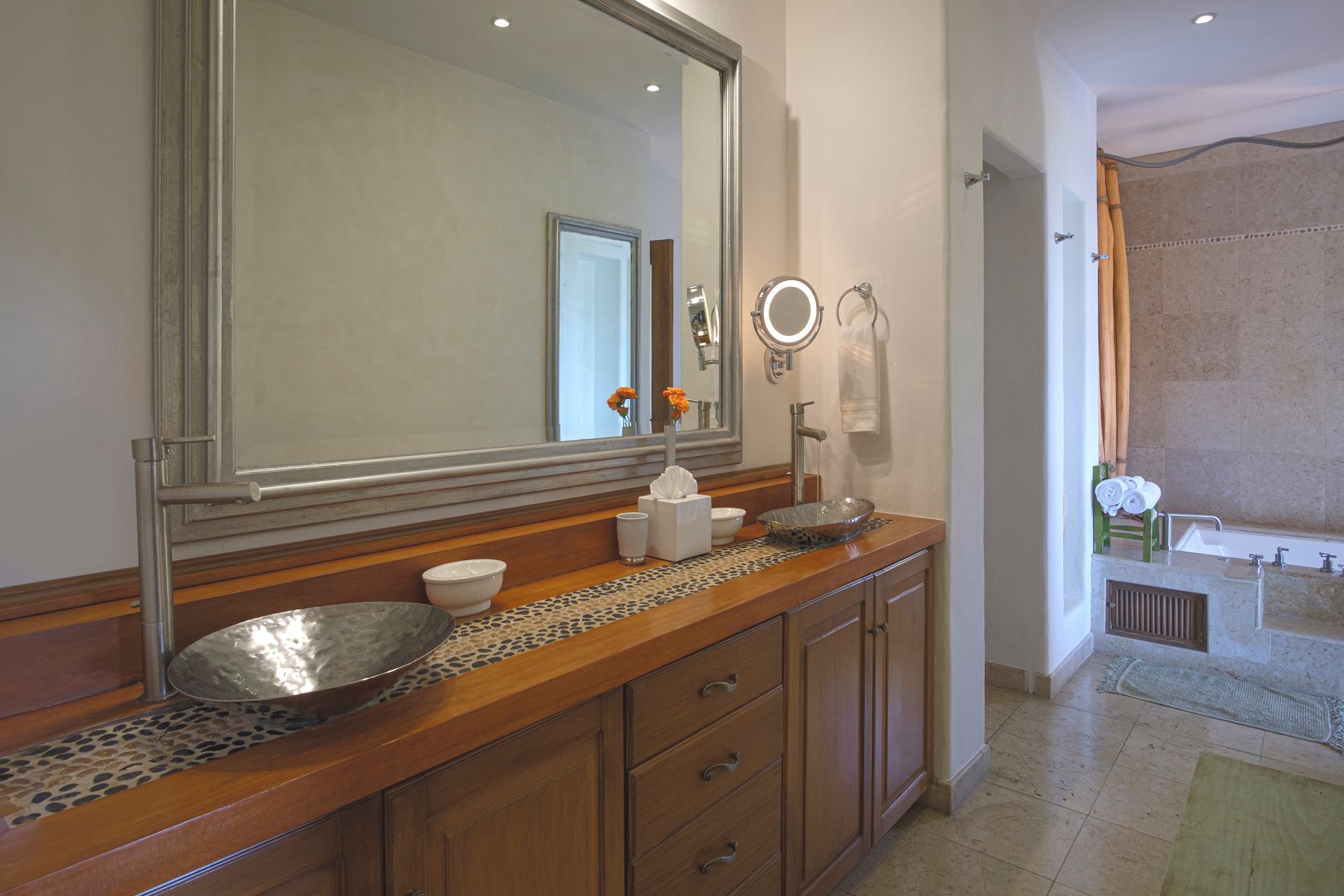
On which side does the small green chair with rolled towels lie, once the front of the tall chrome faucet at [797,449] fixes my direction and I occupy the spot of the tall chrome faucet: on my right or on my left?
on my left

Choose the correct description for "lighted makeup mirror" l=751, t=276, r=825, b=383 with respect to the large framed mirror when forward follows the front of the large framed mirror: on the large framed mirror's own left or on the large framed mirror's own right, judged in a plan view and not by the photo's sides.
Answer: on the large framed mirror's own left

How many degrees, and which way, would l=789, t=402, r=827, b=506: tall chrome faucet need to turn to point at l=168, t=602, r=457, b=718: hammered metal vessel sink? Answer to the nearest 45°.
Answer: approximately 90° to its right

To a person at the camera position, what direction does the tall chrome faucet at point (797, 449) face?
facing the viewer and to the right of the viewer

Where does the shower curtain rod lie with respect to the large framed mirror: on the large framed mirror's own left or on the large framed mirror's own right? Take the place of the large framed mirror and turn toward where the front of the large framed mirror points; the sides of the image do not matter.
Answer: on the large framed mirror's own left

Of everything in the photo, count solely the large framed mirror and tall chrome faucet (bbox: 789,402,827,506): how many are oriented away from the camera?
0
